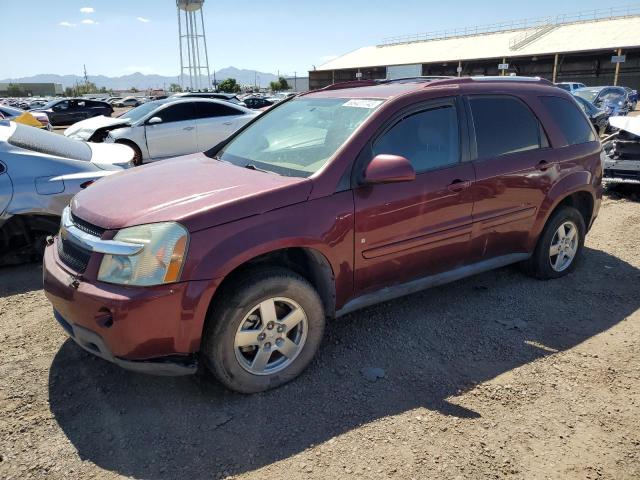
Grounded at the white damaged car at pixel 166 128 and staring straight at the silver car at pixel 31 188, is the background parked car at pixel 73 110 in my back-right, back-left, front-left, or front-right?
back-right

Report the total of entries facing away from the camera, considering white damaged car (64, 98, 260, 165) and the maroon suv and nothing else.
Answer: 0

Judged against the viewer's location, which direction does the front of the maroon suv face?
facing the viewer and to the left of the viewer

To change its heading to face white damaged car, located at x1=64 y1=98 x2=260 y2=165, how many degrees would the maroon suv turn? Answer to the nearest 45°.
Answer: approximately 135° to its right

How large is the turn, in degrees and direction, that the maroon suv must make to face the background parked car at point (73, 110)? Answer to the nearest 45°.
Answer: approximately 90° to its right

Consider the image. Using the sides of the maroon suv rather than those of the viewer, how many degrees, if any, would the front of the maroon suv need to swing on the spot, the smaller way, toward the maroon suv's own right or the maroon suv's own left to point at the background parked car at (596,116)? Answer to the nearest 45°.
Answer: approximately 180°

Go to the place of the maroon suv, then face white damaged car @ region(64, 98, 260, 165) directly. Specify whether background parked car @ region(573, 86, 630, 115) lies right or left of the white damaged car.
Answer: right

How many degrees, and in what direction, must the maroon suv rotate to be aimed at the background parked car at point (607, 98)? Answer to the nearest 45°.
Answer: approximately 180°

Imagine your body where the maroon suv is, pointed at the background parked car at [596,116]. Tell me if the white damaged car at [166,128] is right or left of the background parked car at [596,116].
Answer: left
